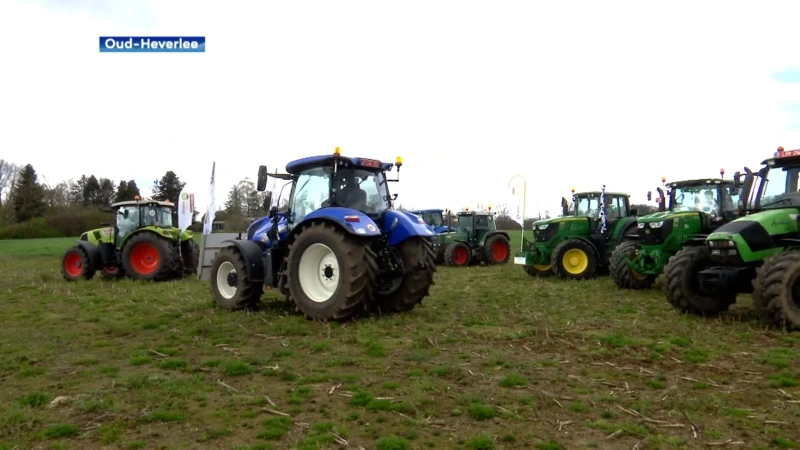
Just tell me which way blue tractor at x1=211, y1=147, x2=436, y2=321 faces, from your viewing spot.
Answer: facing away from the viewer and to the left of the viewer

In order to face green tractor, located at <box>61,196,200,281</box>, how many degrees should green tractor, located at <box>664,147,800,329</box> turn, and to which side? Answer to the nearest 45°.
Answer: approximately 45° to its right

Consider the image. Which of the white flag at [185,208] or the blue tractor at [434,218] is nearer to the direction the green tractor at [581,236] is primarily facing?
the white flag

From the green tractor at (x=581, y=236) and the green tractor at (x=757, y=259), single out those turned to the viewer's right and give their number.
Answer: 0

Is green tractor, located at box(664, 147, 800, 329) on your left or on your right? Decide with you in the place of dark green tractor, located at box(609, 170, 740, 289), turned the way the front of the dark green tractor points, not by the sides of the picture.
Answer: on your left

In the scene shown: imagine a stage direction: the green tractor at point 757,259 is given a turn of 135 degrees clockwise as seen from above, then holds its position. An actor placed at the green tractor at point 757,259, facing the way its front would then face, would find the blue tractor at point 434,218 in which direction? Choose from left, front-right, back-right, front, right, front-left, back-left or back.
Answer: front-left

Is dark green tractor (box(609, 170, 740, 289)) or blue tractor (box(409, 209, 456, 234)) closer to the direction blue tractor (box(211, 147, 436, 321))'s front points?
the blue tractor

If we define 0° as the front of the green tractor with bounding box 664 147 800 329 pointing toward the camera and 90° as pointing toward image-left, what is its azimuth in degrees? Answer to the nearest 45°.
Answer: approximately 45°

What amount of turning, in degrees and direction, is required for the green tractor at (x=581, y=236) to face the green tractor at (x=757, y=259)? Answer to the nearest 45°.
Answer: approximately 45° to its left

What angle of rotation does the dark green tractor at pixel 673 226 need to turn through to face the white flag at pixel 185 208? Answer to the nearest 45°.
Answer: approximately 45° to its right

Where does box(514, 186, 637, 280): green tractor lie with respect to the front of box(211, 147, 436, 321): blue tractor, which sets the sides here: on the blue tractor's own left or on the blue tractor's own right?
on the blue tractor's own right

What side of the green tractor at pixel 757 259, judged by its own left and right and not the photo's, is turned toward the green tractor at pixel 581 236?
right

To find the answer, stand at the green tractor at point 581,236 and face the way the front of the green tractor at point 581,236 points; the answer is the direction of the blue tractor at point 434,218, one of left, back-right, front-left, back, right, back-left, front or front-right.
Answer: right
